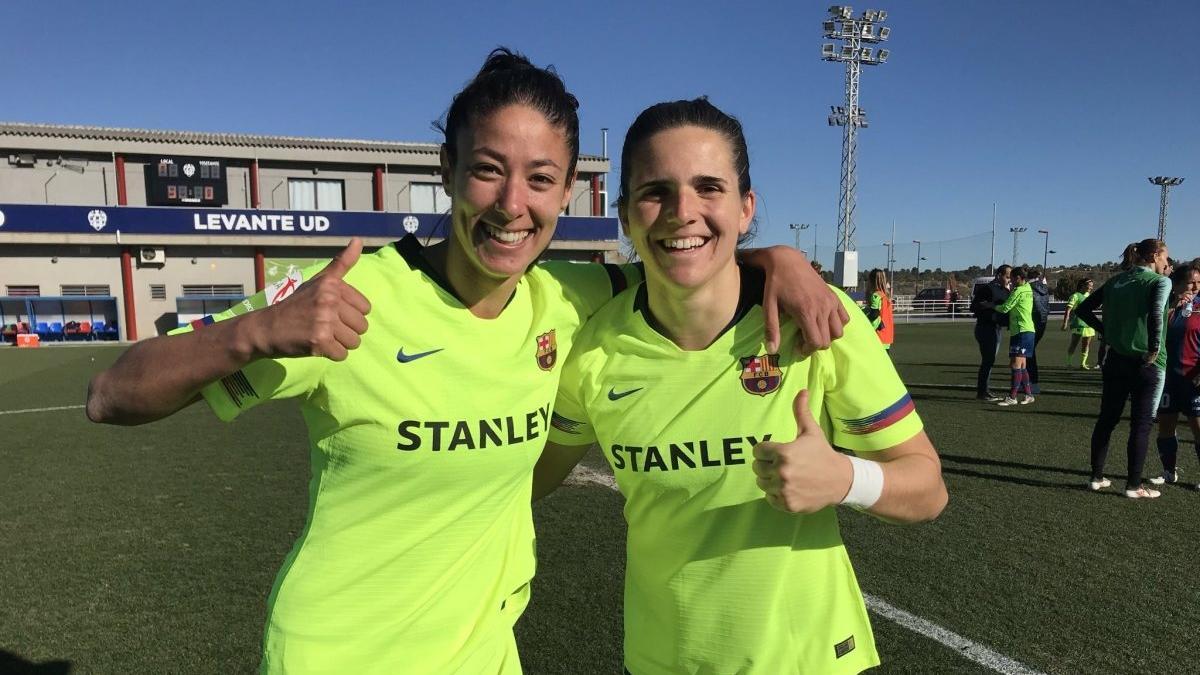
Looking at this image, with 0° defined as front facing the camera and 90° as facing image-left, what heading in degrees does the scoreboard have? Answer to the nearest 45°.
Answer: approximately 0°

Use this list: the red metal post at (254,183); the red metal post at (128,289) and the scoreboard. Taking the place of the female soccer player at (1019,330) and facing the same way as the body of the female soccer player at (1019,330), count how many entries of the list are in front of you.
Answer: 3

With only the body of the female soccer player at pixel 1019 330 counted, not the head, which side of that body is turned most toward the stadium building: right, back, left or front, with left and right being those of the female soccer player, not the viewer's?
front

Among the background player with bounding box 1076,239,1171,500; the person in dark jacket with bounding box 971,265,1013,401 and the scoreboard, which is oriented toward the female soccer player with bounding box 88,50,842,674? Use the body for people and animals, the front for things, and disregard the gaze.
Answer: the scoreboard

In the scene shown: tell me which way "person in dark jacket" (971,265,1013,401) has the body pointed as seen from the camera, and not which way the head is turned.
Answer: to the viewer's right

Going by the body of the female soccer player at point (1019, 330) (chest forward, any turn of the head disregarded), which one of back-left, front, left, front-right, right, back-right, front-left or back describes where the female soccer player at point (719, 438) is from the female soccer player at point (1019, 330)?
left

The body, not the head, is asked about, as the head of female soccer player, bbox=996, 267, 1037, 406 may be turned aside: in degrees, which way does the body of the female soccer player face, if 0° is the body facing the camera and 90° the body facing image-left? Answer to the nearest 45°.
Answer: approximately 90°

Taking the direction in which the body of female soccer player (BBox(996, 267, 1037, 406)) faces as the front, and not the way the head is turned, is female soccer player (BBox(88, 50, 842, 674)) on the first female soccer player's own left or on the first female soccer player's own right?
on the first female soccer player's own left

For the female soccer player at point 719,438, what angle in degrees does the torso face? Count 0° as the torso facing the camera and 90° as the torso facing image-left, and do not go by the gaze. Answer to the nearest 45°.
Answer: approximately 0°

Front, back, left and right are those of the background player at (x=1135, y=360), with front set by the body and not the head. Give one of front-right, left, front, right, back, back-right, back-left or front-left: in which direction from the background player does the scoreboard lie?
back-left

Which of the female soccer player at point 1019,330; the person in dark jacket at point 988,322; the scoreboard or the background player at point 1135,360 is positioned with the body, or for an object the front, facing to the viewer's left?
the female soccer player

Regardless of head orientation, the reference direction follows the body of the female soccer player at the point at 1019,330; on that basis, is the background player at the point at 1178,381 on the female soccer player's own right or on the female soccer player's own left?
on the female soccer player's own left

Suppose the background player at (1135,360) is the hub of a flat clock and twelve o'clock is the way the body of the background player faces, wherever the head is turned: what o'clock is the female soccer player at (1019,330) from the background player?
The female soccer player is roughly at 10 o'clock from the background player.
